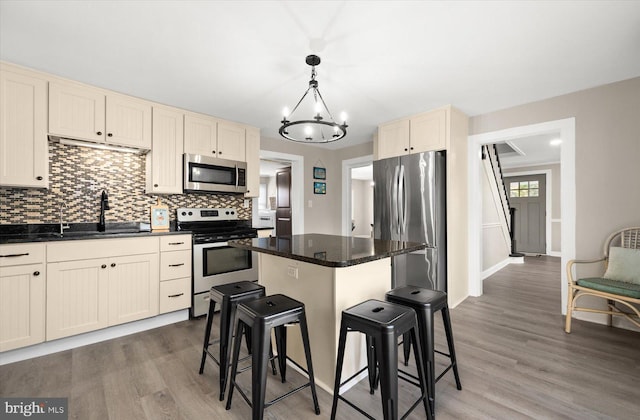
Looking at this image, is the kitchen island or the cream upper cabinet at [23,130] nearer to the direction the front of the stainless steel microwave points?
the kitchen island

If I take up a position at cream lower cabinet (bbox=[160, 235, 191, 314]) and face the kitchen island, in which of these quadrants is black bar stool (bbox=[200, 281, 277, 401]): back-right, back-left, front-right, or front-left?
front-right

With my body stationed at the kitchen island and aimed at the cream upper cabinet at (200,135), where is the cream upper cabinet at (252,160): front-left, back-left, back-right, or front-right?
front-right

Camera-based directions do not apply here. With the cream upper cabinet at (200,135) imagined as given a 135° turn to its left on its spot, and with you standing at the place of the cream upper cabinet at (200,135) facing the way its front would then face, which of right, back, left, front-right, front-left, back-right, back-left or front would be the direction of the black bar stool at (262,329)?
back

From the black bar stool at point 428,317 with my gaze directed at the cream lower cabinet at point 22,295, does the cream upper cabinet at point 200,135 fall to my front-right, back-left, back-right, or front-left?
front-right

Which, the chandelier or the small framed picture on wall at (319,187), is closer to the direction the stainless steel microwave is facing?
the chandelier

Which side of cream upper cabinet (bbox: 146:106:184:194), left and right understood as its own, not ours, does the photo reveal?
front

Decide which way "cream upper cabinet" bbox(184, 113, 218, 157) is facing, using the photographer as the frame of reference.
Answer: facing the viewer and to the right of the viewer

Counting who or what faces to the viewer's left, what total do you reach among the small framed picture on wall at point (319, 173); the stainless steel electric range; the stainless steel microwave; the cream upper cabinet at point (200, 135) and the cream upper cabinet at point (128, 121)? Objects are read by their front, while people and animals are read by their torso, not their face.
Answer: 0

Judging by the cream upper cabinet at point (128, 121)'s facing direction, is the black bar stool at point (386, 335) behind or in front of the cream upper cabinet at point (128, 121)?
in front

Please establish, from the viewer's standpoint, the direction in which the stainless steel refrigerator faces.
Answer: facing the viewer and to the left of the viewer

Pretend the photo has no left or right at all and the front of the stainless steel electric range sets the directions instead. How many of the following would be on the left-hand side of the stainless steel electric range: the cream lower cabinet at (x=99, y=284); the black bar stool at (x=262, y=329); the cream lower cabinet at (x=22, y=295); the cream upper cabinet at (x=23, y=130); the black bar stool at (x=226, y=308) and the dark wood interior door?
1

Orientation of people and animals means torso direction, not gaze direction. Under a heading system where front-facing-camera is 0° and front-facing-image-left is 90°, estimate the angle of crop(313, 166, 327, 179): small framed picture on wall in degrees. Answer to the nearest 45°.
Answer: approximately 315°

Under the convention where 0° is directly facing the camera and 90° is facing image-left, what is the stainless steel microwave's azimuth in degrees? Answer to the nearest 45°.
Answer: approximately 315°
